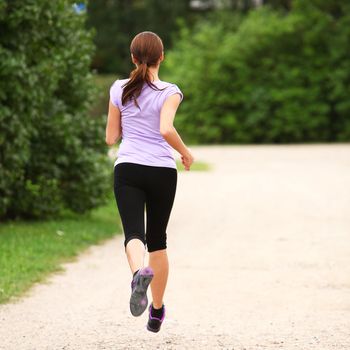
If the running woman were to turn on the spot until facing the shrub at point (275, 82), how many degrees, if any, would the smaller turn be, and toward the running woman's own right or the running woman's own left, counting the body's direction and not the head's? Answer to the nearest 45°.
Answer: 0° — they already face it

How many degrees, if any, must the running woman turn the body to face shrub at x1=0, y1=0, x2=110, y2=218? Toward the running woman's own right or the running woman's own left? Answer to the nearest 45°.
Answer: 0° — they already face it

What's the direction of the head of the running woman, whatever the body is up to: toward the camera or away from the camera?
away from the camera

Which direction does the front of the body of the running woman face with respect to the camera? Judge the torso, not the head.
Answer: away from the camera
